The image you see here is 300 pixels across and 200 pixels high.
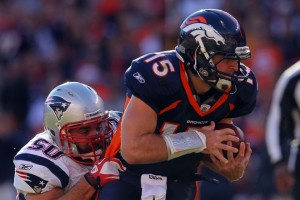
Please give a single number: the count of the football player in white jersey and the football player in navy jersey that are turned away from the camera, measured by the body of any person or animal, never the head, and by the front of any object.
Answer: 0

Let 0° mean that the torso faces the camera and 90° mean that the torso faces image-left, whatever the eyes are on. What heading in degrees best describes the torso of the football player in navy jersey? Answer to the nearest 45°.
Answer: approximately 315°

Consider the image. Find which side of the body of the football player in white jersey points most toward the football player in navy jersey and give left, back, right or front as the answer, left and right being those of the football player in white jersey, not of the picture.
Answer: front

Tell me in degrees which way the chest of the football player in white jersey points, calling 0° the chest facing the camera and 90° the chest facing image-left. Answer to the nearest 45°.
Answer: approximately 315°
